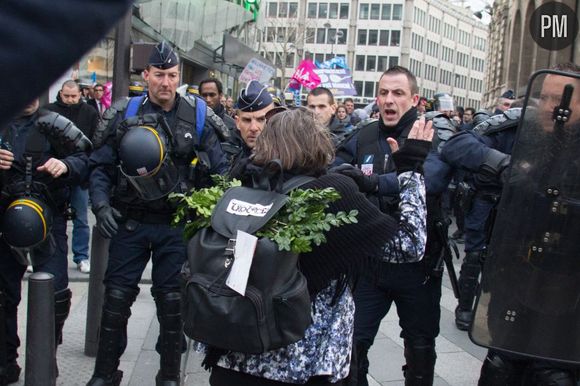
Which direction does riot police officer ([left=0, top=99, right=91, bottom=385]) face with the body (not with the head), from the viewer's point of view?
toward the camera

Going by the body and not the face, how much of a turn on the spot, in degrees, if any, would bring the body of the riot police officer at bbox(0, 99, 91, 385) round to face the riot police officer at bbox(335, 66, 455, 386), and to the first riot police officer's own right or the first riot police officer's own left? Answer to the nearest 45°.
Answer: approximately 45° to the first riot police officer's own left

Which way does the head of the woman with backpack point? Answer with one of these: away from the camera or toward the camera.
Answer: away from the camera

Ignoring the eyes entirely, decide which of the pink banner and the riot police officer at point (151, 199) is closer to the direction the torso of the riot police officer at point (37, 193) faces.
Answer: the riot police officer

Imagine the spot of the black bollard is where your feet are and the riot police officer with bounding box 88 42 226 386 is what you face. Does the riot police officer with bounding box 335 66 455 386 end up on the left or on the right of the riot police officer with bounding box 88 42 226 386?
right

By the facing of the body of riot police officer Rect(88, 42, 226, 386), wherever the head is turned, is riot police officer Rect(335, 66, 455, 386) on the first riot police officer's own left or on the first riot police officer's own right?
on the first riot police officer's own left

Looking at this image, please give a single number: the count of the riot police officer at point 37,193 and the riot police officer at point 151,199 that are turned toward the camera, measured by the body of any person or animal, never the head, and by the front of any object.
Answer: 2

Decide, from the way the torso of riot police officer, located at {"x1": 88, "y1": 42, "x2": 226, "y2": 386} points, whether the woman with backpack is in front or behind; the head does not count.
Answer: in front

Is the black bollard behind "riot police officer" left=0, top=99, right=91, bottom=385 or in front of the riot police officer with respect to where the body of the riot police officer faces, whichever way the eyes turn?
in front

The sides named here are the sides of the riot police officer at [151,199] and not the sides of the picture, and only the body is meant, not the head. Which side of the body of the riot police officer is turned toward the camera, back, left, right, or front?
front
